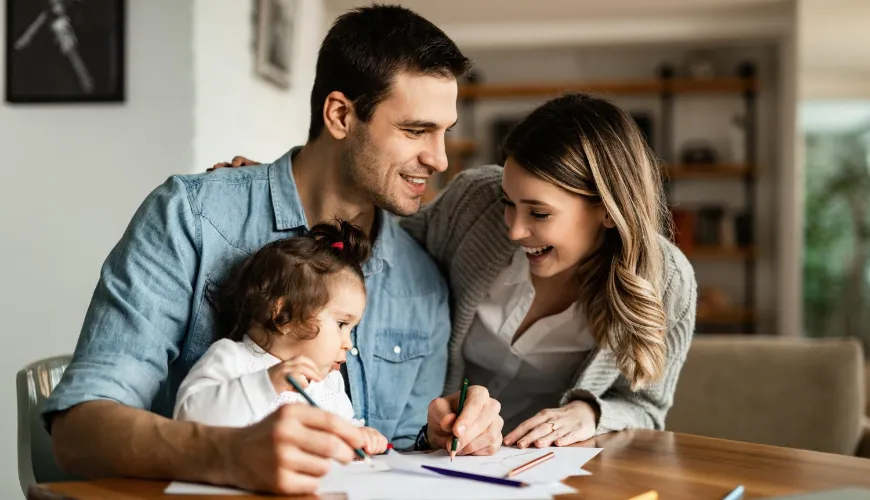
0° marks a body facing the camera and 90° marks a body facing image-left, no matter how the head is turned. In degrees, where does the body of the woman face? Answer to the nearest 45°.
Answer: approximately 45°

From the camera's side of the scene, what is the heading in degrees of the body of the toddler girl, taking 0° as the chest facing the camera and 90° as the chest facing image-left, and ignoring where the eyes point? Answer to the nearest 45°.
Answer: approximately 315°

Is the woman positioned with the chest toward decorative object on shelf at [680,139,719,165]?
no

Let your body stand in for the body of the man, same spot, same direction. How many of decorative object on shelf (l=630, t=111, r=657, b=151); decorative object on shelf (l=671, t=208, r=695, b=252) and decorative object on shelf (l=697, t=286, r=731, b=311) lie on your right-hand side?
0

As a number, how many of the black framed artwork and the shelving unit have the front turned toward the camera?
2

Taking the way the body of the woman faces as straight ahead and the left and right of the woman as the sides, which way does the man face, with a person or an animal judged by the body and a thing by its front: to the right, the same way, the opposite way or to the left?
to the left

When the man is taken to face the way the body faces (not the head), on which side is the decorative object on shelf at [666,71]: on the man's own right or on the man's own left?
on the man's own left

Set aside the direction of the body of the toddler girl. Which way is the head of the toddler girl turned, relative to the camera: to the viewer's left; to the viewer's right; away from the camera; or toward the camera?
to the viewer's right

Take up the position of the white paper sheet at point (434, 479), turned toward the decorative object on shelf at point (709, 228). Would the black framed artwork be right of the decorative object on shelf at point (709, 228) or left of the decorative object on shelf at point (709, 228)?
left

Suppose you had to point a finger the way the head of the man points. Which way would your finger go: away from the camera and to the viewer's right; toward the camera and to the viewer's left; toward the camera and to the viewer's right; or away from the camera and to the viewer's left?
toward the camera and to the viewer's right

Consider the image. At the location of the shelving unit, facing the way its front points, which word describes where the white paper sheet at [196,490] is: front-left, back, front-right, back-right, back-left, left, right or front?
front

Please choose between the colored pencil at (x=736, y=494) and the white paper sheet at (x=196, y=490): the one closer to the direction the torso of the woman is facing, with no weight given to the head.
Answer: the white paper sheet

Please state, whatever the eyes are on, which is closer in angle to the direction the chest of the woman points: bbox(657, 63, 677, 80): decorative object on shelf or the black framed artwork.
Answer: the black framed artwork

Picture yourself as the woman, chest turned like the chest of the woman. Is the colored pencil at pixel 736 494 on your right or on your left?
on your left

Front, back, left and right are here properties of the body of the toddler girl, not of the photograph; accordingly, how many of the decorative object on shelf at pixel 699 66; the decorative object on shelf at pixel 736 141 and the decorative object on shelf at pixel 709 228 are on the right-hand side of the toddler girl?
0

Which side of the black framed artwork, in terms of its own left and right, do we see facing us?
front

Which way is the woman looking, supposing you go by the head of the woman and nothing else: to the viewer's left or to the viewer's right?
to the viewer's left

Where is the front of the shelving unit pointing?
toward the camera
